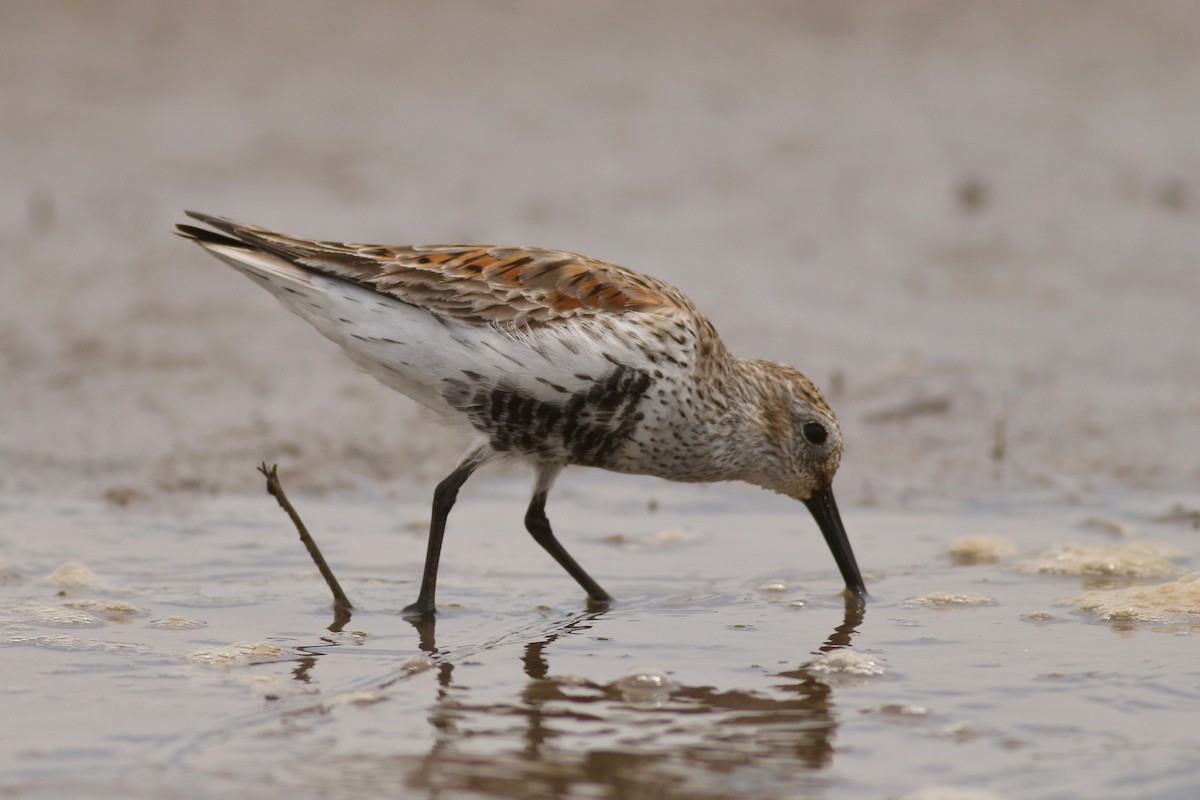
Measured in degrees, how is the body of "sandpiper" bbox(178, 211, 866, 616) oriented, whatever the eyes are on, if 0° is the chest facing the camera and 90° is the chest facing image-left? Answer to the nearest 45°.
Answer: approximately 270°
